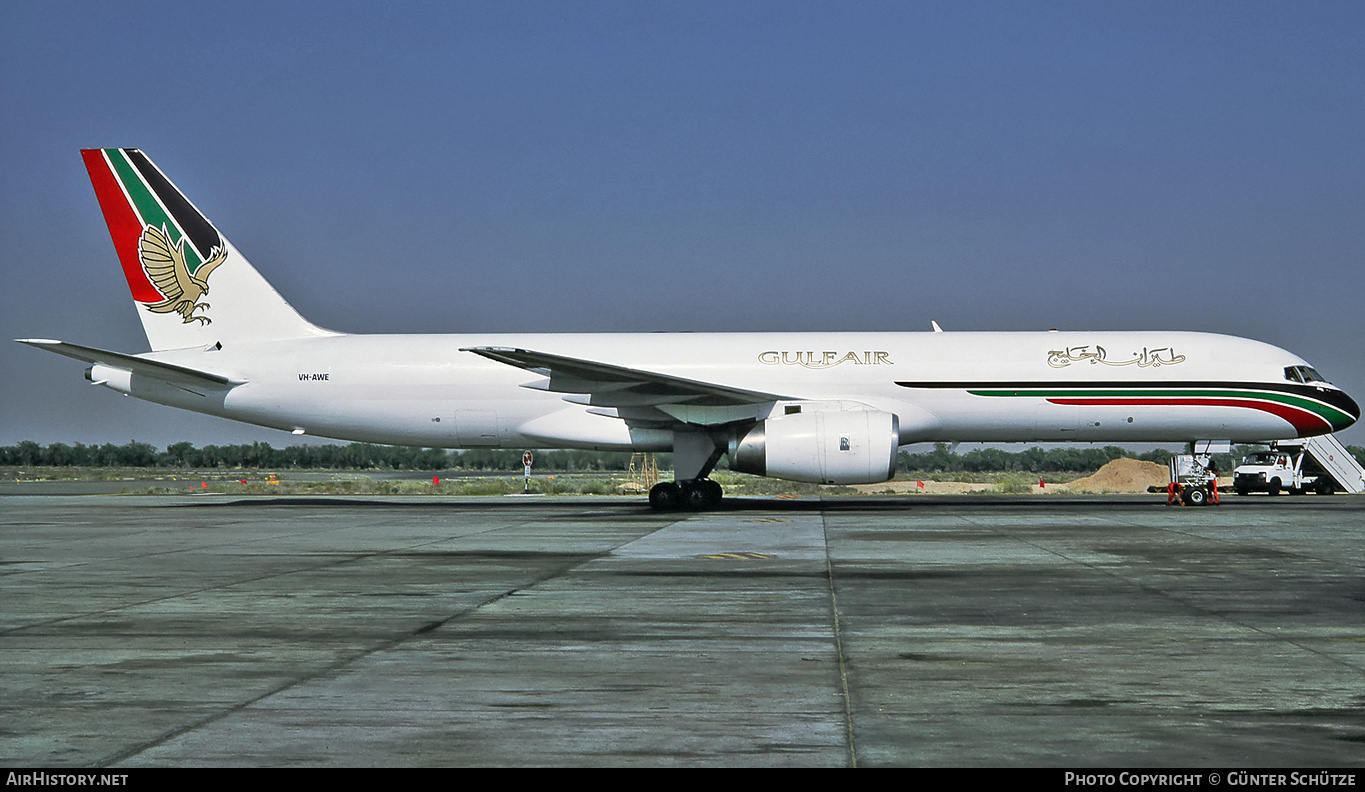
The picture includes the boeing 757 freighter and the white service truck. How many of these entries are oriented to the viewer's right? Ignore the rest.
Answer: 1

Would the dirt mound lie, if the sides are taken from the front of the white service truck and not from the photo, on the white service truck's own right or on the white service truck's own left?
on the white service truck's own right

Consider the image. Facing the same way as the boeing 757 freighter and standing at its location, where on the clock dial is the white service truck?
The white service truck is roughly at 11 o'clock from the boeing 757 freighter.

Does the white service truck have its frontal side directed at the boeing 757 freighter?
yes

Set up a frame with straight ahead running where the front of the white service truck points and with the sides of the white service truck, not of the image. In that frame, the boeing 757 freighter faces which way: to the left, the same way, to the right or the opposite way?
the opposite way

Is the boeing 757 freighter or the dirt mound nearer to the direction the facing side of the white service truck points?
the boeing 757 freighter

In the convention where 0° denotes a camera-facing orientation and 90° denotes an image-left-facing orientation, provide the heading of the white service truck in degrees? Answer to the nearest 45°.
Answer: approximately 45°

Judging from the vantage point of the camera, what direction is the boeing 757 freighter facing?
facing to the right of the viewer

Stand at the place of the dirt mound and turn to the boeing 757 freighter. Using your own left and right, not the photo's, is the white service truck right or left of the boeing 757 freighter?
left

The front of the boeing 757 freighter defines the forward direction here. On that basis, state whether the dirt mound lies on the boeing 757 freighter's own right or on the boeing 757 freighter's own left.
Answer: on the boeing 757 freighter's own left
